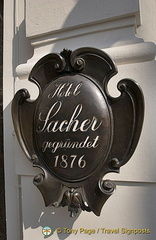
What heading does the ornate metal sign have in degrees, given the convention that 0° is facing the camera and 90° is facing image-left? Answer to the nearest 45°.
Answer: approximately 45°
